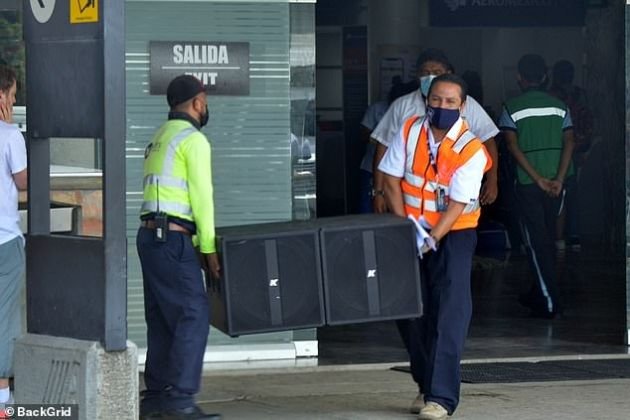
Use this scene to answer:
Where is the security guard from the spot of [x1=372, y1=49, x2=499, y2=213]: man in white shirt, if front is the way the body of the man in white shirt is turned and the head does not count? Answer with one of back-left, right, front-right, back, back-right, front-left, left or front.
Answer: front-right

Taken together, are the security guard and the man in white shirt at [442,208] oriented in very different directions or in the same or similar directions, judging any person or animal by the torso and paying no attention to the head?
very different directions

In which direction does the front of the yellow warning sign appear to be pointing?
toward the camera

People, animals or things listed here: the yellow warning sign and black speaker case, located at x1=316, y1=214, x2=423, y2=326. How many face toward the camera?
2

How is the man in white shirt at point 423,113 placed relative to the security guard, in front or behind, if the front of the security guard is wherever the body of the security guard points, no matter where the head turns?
in front

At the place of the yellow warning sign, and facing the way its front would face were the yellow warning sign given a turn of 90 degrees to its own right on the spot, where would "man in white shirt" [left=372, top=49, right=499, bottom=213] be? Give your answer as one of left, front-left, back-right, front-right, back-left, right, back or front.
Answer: back-right

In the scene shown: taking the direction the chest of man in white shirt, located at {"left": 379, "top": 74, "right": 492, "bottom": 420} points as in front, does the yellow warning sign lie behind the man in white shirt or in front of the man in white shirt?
in front

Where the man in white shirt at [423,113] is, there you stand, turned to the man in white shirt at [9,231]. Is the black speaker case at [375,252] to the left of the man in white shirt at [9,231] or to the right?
left

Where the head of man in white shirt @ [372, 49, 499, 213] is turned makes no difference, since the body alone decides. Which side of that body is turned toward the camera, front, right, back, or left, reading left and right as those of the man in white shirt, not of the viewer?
front

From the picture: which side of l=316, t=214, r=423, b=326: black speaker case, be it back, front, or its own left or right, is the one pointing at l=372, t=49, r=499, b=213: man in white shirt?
back
